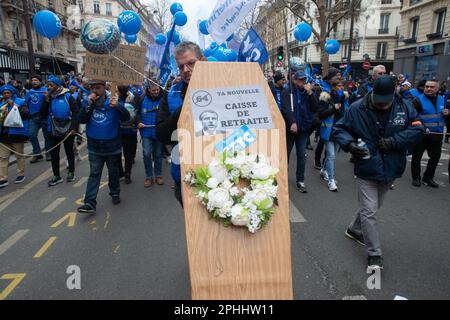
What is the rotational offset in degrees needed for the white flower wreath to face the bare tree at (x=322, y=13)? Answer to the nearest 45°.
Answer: approximately 180°

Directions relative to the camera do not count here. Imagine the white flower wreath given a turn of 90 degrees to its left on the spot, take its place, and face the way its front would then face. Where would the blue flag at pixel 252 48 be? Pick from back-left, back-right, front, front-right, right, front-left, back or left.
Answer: left

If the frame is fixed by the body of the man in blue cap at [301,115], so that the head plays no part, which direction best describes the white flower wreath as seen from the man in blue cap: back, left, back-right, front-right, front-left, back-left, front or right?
front

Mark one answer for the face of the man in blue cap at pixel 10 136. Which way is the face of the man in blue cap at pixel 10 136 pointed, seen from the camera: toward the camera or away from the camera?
toward the camera

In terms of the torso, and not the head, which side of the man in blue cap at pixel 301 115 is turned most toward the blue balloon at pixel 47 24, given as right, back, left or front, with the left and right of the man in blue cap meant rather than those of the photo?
right

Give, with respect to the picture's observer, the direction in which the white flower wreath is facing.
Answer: facing the viewer

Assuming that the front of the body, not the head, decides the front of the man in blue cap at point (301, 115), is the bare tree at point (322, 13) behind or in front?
behind

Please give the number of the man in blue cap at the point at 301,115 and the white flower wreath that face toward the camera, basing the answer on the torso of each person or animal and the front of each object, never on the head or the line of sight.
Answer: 2

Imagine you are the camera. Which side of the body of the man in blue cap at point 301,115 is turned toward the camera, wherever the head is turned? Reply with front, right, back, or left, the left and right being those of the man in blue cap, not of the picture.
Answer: front

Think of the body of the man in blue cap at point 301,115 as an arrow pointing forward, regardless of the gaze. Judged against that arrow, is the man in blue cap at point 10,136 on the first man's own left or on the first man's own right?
on the first man's own right

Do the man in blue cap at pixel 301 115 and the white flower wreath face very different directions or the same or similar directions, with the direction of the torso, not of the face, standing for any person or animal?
same or similar directions

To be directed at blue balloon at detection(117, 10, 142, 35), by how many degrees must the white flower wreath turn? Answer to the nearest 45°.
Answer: approximately 180°
